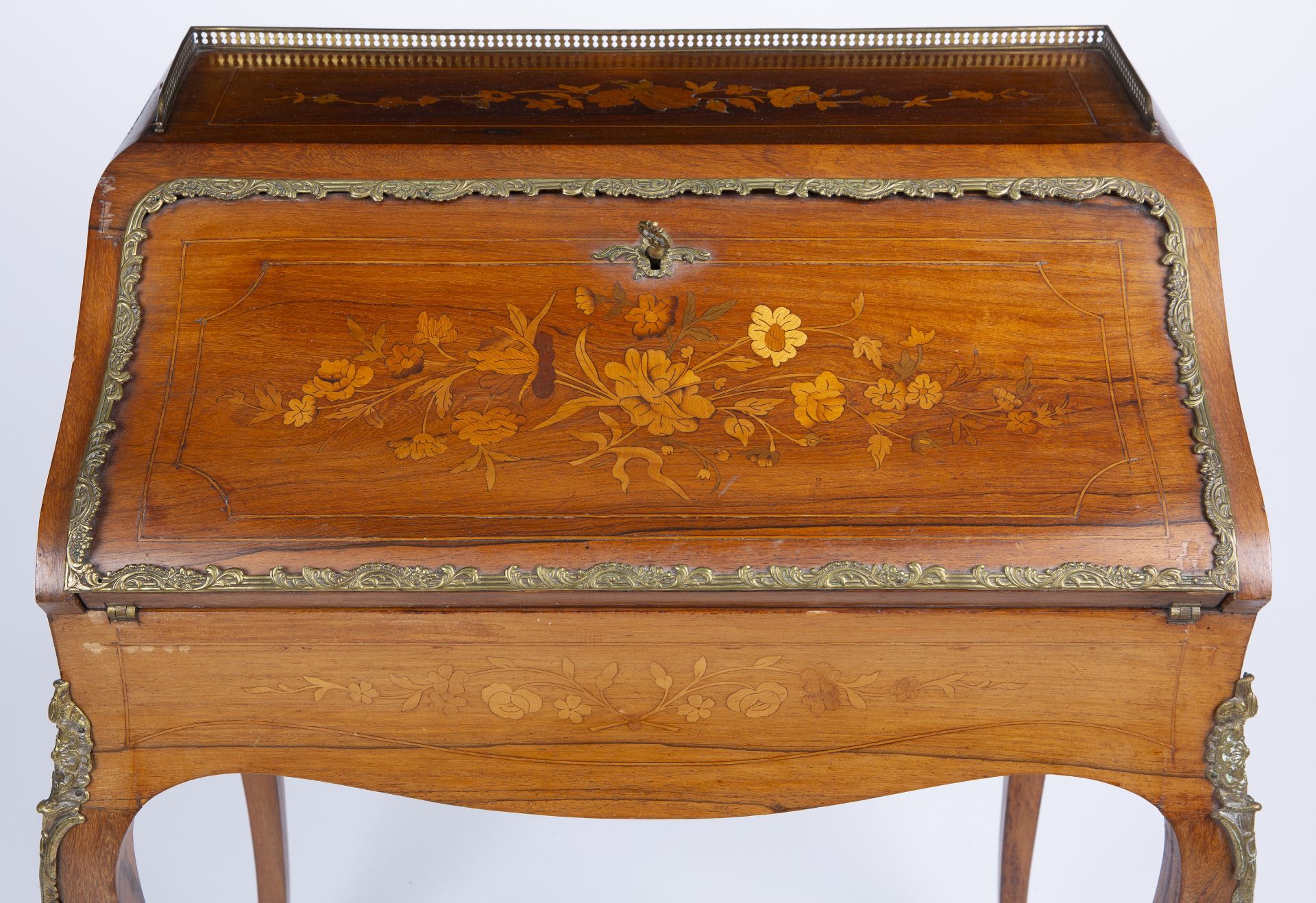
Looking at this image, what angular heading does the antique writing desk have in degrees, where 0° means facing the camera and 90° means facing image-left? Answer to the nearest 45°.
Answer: approximately 0°
